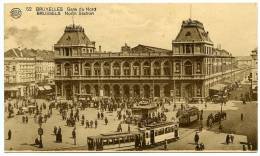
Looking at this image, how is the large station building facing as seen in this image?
toward the camera

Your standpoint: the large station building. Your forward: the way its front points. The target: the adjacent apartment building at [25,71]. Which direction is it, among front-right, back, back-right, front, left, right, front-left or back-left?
right

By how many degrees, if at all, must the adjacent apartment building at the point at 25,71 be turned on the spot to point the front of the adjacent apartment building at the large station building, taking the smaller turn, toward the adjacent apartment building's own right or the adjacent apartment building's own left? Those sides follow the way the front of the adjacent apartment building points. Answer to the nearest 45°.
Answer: approximately 45° to the adjacent apartment building's own left

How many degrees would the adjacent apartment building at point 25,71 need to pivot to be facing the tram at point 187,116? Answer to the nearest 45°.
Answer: approximately 45° to its left
